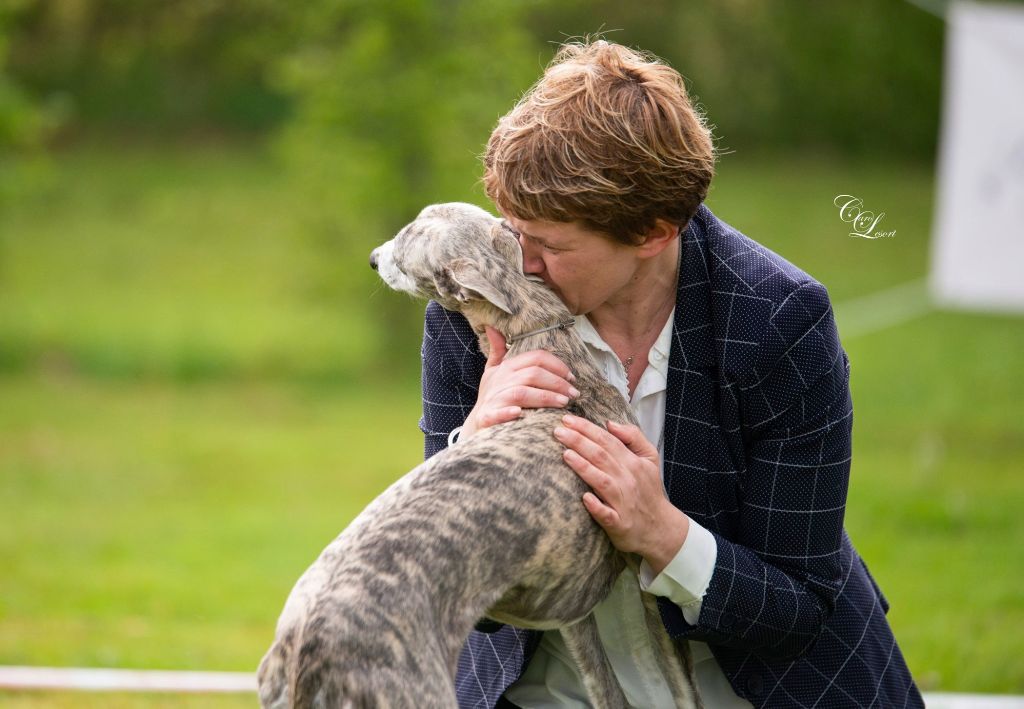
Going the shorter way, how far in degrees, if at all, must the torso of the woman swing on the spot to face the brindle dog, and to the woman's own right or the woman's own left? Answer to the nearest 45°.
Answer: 0° — they already face it

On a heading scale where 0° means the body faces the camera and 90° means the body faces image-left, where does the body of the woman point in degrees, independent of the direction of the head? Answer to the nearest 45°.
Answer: approximately 45°

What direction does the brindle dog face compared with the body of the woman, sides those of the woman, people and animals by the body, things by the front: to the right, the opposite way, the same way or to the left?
the opposite way

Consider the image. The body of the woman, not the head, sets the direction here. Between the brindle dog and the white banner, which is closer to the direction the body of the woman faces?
the brindle dog

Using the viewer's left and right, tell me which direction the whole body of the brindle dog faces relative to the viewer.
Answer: facing away from the viewer and to the right of the viewer

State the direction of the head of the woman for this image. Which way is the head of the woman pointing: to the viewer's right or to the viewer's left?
to the viewer's left

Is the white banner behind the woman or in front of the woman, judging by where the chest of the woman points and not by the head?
behind

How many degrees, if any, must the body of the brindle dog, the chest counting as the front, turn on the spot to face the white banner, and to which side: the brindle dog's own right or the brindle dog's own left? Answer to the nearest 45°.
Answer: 0° — it already faces it
